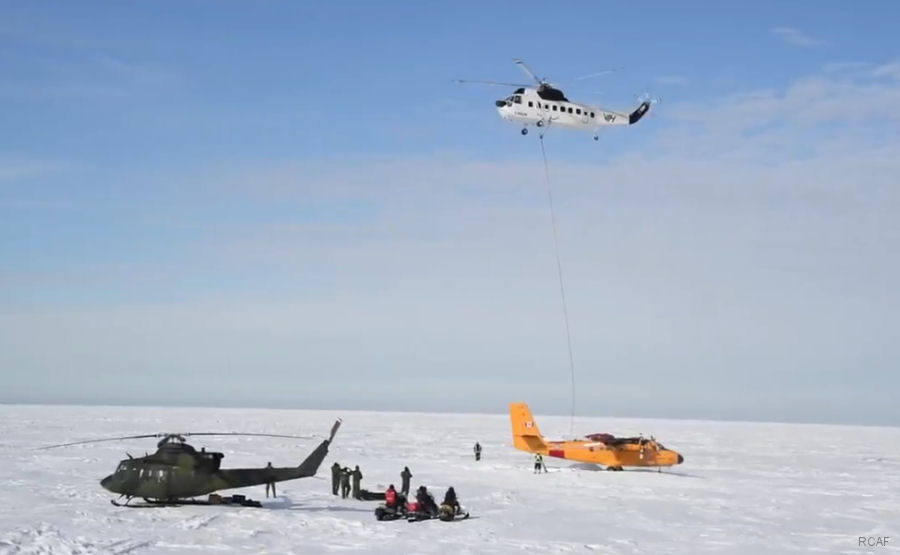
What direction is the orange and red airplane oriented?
to the viewer's right

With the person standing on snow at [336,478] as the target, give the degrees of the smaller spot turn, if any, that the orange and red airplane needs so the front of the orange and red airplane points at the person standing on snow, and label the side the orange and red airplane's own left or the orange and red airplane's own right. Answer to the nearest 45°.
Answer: approximately 135° to the orange and red airplane's own right

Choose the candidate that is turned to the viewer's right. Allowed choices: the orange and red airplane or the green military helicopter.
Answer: the orange and red airplane

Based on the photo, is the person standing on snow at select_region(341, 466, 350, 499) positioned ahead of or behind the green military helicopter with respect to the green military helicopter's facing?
behind

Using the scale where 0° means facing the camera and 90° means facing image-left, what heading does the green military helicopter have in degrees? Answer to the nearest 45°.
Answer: approximately 90°

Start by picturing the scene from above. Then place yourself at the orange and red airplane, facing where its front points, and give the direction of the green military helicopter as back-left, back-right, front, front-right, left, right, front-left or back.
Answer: back-right

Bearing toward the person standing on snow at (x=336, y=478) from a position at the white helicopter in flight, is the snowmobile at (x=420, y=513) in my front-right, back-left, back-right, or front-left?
front-left
